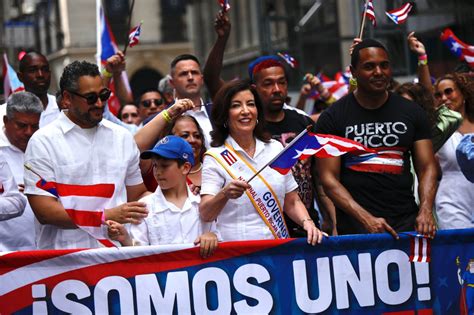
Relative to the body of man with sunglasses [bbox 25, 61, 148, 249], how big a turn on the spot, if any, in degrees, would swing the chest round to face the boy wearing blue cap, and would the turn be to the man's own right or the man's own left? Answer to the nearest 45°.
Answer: approximately 45° to the man's own left

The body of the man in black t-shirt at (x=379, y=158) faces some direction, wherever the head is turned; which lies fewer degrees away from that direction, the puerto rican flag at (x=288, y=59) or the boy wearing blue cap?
the boy wearing blue cap

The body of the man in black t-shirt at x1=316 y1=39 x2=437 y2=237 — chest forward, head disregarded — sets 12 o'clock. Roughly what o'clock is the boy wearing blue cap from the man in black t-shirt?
The boy wearing blue cap is roughly at 2 o'clock from the man in black t-shirt.

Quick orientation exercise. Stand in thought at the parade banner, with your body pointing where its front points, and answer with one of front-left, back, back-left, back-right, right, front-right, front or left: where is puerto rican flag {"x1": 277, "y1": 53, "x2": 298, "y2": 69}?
back

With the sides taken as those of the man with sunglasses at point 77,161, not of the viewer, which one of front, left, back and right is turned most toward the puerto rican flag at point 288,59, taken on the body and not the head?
left

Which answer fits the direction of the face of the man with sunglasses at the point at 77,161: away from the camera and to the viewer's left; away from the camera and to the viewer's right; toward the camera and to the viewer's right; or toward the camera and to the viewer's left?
toward the camera and to the viewer's right

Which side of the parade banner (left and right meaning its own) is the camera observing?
front

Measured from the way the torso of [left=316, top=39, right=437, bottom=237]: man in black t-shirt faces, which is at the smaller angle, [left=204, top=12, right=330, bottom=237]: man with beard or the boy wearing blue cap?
the boy wearing blue cap

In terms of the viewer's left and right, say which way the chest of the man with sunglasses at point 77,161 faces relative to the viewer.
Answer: facing the viewer and to the right of the viewer

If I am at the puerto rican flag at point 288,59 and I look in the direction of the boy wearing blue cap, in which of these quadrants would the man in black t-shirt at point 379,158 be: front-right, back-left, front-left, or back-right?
front-left

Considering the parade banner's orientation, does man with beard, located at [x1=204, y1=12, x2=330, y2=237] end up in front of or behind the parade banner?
behind
